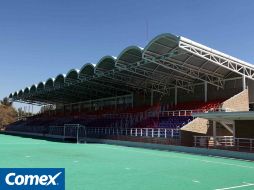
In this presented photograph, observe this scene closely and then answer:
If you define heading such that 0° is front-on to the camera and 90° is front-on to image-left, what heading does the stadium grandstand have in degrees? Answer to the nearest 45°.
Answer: approximately 45°

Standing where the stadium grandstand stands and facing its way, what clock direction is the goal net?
The goal net is roughly at 3 o'clock from the stadium grandstand.
